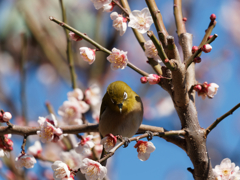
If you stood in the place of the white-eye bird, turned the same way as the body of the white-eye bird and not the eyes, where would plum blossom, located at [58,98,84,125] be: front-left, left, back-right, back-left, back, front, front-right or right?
back-right

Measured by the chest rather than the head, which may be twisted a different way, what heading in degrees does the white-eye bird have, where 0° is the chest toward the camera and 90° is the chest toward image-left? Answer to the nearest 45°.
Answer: approximately 0°

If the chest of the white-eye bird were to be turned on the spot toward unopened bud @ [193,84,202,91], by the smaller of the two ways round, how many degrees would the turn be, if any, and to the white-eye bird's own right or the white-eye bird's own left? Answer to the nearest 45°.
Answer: approximately 45° to the white-eye bird's own left

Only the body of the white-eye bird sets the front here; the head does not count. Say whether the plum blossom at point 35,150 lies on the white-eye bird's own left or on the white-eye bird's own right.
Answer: on the white-eye bird's own right
